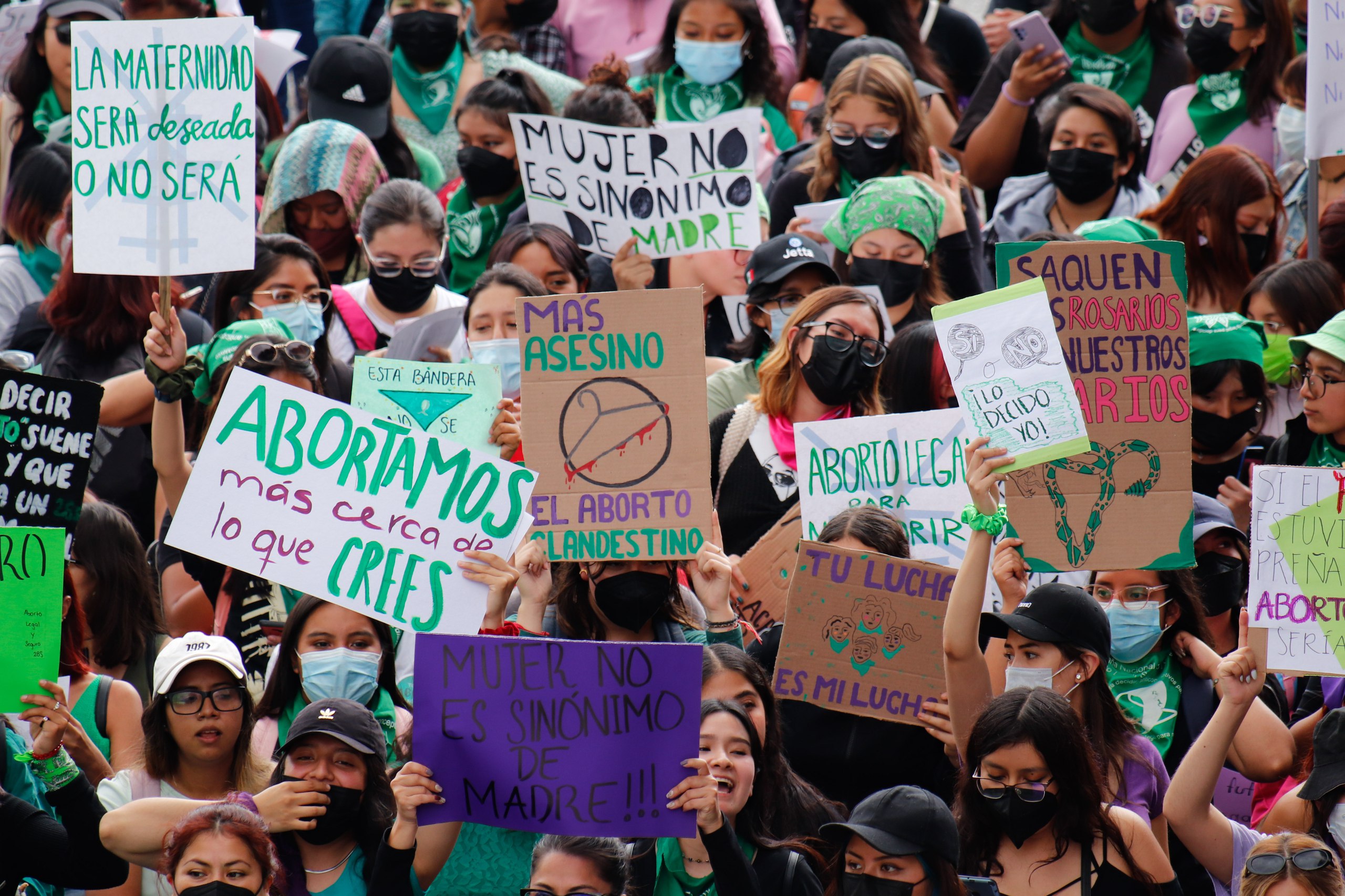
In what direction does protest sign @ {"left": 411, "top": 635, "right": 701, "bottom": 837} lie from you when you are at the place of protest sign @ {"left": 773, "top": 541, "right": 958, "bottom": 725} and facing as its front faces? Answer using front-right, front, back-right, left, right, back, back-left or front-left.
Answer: front-right

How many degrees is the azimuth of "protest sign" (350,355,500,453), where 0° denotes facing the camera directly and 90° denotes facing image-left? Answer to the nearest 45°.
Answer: approximately 0°

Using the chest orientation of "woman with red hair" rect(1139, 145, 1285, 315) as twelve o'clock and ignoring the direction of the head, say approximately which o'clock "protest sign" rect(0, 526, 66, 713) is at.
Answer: The protest sign is roughly at 3 o'clock from the woman with red hair.

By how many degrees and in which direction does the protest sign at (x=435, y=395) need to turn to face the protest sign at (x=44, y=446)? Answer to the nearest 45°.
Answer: approximately 90° to its right

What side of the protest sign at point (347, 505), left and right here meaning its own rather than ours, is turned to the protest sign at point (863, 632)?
left

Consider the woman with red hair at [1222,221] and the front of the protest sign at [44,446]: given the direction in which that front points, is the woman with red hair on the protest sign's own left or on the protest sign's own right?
on the protest sign's own left
